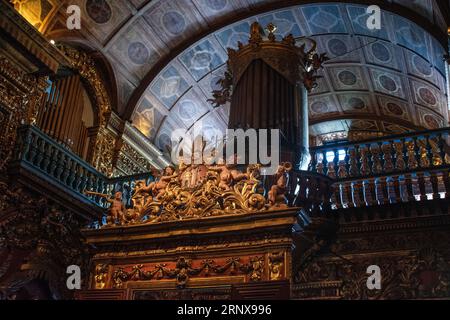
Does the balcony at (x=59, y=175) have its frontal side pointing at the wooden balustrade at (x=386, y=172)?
yes

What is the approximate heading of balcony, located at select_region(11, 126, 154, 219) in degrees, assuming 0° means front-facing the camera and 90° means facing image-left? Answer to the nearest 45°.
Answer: approximately 315°
